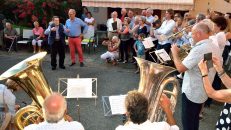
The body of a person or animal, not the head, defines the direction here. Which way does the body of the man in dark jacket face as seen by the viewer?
toward the camera

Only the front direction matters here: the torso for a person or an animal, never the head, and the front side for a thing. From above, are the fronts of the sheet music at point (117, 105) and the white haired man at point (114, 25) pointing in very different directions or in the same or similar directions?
same or similar directions

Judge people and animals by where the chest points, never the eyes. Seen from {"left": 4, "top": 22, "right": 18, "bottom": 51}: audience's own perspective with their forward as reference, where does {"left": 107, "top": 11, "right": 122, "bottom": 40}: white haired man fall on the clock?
The white haired man is roughly at 10 o'clock from the audience.

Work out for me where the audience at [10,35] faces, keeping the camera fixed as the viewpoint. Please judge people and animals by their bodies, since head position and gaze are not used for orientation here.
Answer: facing the viewer

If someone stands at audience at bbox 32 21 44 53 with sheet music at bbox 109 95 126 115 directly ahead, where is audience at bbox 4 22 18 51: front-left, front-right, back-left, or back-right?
back-right

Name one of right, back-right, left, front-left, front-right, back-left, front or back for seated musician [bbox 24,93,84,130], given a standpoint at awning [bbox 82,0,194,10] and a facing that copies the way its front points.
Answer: front

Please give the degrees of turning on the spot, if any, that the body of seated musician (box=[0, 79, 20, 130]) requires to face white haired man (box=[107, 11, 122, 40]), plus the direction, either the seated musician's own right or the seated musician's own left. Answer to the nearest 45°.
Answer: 0° — they already face them

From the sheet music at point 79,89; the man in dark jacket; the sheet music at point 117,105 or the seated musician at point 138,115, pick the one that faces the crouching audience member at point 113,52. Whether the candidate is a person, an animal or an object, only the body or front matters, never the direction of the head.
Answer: the seated musician

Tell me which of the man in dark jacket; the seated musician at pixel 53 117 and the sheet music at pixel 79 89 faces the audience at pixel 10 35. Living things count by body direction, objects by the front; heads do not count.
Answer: the seated musician

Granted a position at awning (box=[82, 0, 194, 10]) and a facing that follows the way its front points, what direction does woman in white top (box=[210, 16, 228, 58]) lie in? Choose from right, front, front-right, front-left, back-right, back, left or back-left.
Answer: front

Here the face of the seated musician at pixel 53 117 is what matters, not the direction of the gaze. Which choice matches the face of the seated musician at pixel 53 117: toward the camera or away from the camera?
away from the camera

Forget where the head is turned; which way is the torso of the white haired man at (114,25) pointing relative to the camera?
toward the camera

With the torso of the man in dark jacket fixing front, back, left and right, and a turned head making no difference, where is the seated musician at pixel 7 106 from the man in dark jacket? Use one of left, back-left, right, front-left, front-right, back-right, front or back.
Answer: front

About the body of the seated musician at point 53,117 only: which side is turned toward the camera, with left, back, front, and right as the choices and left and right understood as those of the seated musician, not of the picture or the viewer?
back

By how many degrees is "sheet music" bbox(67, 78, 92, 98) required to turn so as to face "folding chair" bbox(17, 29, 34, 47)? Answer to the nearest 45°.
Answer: approximately 180°

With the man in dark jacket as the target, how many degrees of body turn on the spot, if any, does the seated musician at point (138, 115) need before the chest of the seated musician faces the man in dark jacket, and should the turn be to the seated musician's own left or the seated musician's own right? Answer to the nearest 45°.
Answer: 0° — they already face them

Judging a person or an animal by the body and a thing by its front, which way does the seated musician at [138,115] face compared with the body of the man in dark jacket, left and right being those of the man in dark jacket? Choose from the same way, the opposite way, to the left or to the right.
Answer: the opposite way

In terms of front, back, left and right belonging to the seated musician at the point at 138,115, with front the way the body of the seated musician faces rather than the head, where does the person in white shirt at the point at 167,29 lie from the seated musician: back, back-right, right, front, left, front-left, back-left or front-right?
front

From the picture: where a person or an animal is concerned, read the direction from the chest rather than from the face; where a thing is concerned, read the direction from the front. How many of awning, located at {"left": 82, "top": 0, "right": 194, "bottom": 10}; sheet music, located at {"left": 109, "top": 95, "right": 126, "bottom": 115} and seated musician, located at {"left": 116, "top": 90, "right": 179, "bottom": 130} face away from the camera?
1

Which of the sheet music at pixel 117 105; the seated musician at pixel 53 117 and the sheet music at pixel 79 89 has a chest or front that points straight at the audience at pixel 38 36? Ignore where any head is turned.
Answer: the seated musician

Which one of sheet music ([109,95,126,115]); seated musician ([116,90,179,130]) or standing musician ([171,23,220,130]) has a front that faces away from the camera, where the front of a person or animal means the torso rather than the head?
the seated musician

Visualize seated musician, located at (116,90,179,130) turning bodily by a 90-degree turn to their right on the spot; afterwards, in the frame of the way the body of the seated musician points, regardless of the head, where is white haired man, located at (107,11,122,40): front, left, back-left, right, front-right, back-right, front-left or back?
left
